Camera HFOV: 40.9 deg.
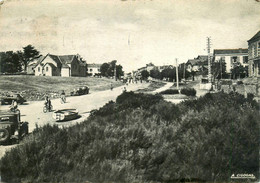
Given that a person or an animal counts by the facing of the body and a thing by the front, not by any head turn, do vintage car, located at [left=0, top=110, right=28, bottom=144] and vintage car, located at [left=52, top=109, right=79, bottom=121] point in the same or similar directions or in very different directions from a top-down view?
very different directions

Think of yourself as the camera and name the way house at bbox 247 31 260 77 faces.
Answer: facing the viewer and to the left of the viewer

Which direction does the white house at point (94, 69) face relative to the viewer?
toward the camera

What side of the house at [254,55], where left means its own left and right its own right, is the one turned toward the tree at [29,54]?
front

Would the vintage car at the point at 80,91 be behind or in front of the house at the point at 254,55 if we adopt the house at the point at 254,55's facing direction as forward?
in front

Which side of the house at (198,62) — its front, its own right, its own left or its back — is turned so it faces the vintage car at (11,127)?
front
